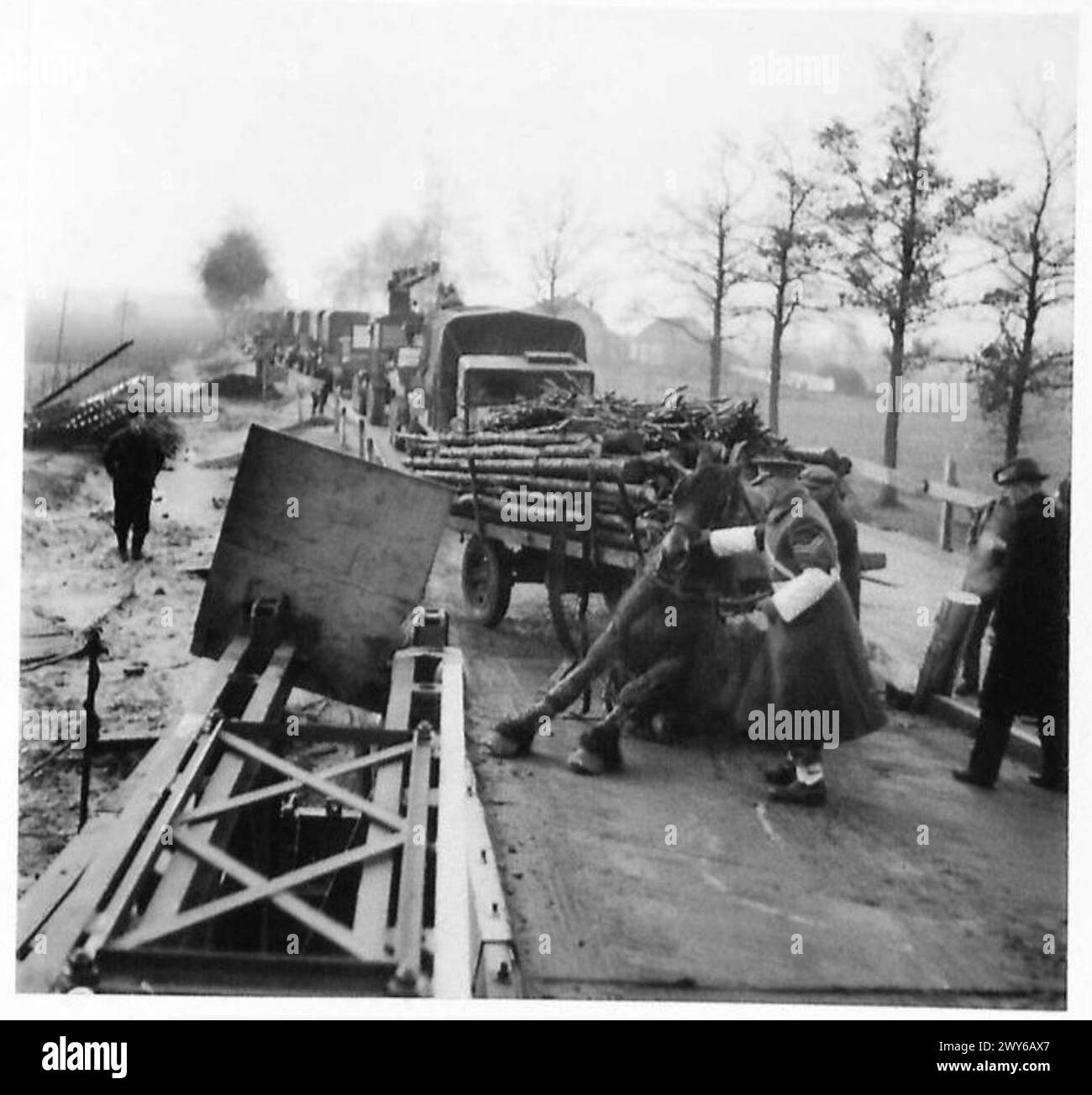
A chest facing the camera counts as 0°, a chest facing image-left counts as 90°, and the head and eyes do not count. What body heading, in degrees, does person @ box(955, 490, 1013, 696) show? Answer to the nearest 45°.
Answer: approximately 90°

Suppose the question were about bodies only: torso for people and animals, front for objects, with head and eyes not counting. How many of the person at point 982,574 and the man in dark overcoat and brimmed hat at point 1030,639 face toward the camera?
0

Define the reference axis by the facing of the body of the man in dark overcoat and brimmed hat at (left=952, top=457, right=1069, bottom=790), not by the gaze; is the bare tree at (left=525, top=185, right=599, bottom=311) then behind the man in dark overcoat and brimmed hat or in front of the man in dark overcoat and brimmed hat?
in front

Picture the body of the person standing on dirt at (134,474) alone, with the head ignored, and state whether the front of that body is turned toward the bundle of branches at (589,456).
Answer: no

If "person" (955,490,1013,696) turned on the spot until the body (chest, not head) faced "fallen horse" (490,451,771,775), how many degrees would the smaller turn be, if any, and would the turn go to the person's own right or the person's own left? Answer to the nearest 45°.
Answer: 0° — they already face it

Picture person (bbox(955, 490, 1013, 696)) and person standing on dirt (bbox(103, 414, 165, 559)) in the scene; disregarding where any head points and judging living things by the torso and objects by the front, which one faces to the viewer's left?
person (bbox(955, 490, 1013, 696))

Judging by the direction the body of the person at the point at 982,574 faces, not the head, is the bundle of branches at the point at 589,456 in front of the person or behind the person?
in front

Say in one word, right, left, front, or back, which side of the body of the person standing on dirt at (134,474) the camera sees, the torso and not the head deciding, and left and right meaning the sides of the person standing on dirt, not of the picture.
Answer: front

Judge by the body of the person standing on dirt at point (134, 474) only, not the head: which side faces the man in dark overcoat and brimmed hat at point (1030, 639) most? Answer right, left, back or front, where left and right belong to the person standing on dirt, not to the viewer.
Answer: front

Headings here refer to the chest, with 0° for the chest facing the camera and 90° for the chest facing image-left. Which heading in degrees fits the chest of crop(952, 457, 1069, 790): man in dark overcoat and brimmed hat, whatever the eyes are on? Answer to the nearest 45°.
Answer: approximately 90°
